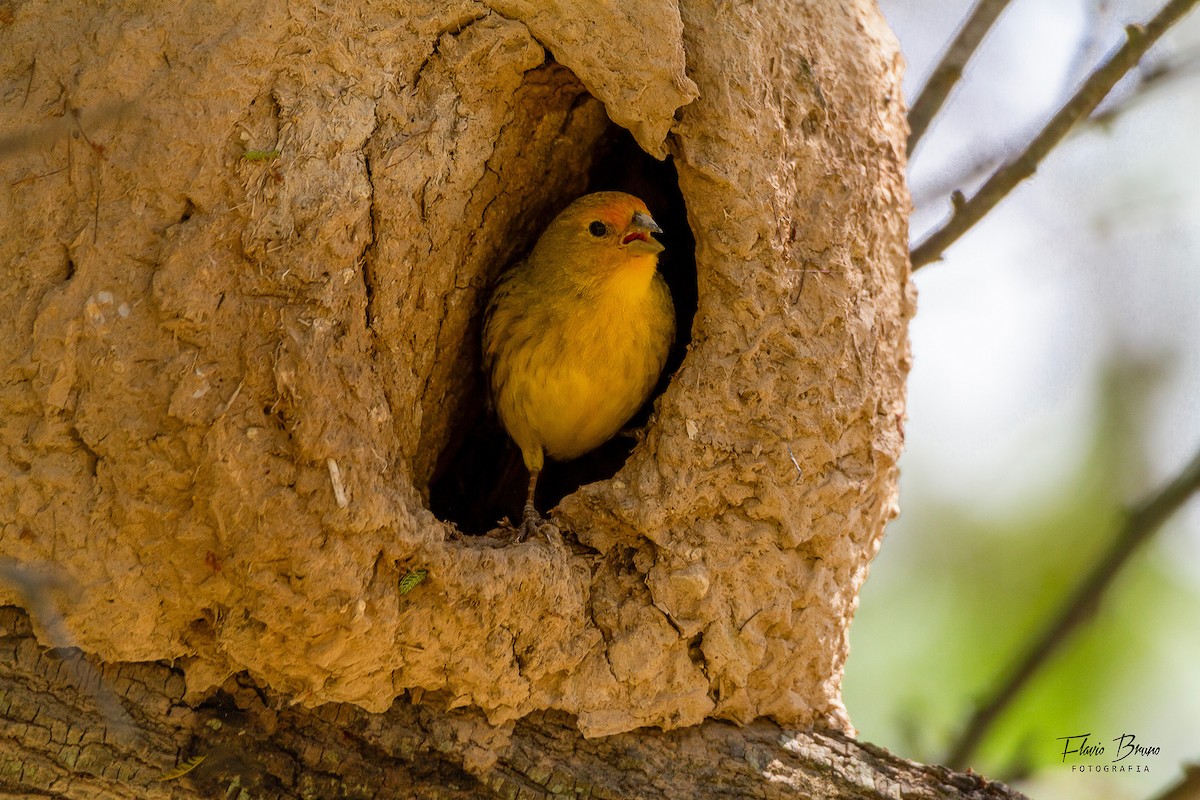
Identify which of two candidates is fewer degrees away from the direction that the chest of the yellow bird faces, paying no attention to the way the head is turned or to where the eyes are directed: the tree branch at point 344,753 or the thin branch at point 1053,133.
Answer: the tree branch

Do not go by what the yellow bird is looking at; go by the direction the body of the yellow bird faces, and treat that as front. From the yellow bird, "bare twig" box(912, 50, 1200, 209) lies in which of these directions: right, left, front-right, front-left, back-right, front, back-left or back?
left

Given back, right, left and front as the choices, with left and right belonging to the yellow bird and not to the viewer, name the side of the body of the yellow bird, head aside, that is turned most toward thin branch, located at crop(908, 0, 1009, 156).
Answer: left

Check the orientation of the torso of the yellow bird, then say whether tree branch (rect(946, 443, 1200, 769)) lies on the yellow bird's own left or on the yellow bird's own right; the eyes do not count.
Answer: on the yellow bird's own left

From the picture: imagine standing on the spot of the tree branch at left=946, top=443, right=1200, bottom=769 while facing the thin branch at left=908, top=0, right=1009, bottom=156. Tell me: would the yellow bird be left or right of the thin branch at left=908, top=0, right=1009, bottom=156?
left

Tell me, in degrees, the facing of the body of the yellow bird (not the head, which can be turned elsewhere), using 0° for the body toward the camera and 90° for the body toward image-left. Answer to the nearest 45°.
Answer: approximately 315°

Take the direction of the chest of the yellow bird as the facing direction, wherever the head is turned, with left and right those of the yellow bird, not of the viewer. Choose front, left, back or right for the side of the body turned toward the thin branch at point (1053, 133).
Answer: left
